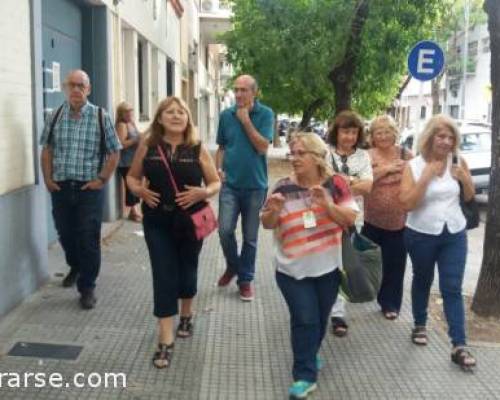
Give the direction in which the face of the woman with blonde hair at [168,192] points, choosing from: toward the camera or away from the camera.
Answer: toward the camera

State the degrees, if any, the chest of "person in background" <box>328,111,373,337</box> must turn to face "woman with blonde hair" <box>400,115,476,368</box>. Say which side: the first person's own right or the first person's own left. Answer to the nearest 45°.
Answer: approximately 45° to the first person's own left

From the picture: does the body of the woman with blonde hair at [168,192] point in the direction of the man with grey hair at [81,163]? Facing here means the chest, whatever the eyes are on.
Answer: no

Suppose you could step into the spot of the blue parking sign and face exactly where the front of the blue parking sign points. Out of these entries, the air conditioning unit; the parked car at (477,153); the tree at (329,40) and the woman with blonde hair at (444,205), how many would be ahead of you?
1

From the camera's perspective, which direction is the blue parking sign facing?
toward the camera

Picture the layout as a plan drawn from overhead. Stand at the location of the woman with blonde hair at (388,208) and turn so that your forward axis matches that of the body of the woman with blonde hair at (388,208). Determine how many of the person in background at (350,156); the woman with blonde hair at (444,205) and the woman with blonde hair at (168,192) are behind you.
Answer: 0

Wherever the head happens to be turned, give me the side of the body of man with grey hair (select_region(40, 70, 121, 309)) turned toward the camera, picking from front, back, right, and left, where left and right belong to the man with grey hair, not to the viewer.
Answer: front

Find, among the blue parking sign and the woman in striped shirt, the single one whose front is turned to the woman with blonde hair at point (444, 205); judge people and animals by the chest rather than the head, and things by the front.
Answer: the blue parking sign

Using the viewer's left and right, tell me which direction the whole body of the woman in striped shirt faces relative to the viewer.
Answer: facing the viewer

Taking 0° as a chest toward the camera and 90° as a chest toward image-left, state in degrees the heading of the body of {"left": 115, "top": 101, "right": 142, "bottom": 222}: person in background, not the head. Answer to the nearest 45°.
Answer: approximately 315°

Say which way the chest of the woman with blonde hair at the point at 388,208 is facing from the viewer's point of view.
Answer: toward the camera

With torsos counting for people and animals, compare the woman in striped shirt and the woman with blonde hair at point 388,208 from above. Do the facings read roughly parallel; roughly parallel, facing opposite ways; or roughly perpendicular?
roughly parallel

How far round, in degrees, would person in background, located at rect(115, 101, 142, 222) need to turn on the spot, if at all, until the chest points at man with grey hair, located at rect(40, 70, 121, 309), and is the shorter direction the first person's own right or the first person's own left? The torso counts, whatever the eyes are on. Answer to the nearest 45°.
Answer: approximately 45° to the first person's own right

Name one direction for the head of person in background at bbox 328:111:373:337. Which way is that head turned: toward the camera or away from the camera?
toward the camera

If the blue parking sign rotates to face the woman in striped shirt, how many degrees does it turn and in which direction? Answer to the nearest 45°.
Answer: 0° — it already faces them

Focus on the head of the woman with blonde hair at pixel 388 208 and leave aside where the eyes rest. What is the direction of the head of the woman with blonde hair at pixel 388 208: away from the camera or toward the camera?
toward the camera

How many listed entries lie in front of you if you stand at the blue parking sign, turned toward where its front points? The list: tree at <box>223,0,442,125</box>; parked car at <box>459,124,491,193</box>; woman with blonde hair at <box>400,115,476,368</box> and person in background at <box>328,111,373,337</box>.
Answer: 2

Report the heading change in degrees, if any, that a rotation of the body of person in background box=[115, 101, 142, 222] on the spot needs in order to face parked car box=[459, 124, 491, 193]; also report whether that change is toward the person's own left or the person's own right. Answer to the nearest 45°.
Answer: approximately 90° to the person's own left

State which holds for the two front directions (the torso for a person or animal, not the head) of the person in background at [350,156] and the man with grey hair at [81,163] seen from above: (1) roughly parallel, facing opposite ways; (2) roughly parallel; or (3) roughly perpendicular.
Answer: roughly parallel

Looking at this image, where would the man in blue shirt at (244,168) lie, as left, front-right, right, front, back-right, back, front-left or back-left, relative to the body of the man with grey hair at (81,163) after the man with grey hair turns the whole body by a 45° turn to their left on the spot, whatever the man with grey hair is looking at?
front-left
